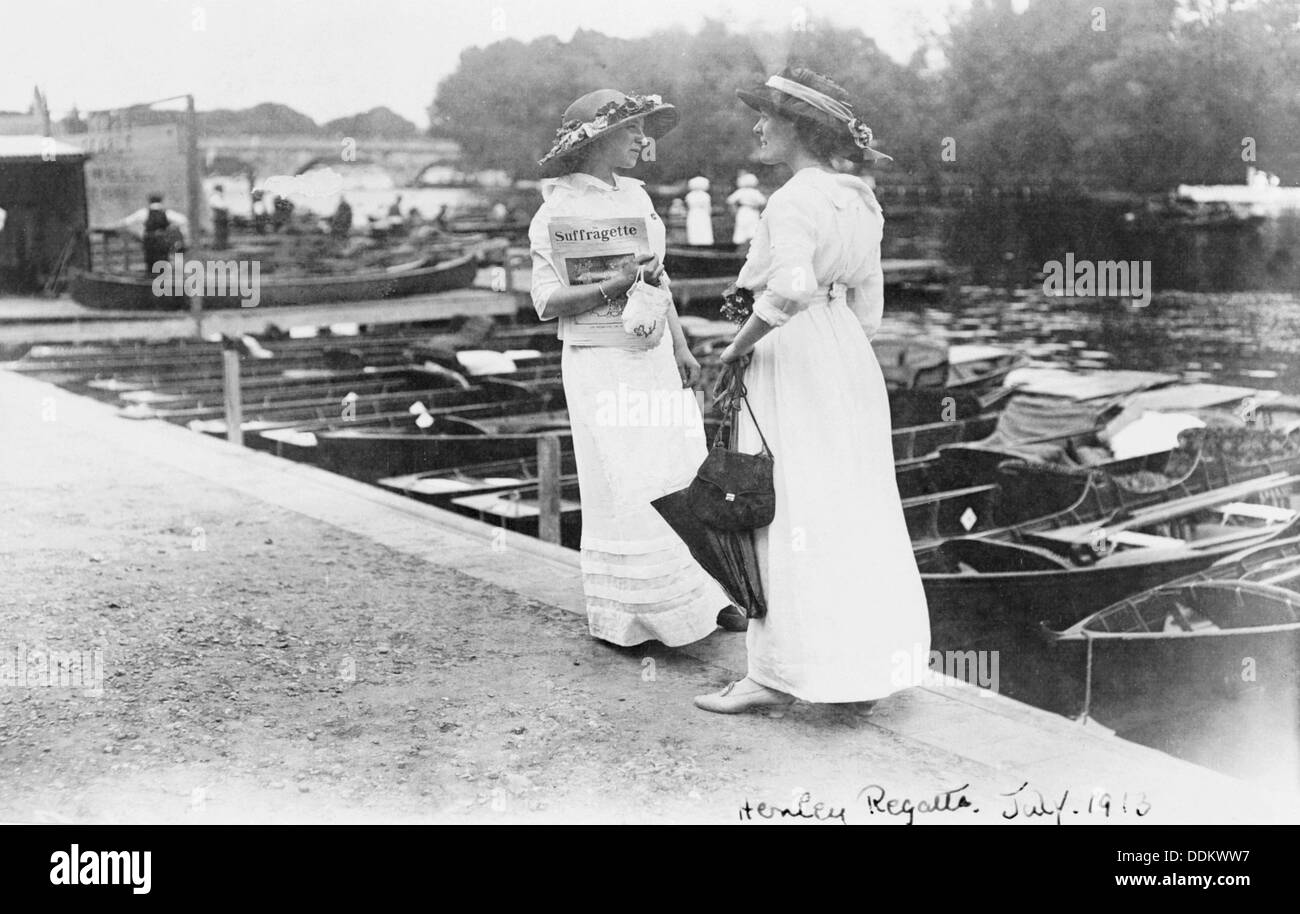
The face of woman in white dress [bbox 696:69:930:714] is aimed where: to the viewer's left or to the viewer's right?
to the viewer's left

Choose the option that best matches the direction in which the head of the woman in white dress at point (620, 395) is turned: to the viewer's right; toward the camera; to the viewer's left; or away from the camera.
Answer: to the viewer's right

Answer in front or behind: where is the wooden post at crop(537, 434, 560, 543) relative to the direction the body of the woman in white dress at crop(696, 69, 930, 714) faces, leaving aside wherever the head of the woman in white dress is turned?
in front

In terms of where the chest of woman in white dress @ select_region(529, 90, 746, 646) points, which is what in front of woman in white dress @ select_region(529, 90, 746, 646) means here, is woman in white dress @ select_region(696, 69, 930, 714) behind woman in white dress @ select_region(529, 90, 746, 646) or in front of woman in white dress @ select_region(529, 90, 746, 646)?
in front

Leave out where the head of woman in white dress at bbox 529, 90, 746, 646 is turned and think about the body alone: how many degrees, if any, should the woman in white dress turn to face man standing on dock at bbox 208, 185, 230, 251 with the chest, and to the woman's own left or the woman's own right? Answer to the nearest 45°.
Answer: approximately 135° to the woman's own left

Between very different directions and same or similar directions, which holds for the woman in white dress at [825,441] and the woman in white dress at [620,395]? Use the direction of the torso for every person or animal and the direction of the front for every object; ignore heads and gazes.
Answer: very different directions

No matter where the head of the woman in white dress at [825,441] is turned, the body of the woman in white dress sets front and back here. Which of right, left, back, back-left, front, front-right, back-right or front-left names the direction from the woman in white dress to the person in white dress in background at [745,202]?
front-right

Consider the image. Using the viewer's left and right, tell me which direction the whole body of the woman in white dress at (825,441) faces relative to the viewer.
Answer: facing away from the viewer and to the left of the viewer

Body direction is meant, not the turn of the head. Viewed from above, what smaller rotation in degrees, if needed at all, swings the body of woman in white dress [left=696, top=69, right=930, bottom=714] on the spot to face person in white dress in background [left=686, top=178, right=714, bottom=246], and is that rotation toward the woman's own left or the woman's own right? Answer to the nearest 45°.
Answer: approximately 45° to the woman's own right

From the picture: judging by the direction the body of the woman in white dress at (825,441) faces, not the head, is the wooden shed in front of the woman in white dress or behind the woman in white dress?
in front

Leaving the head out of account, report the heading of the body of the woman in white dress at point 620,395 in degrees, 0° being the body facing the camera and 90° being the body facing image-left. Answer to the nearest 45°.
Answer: approximately 315°

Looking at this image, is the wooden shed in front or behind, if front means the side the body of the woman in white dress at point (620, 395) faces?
behind
